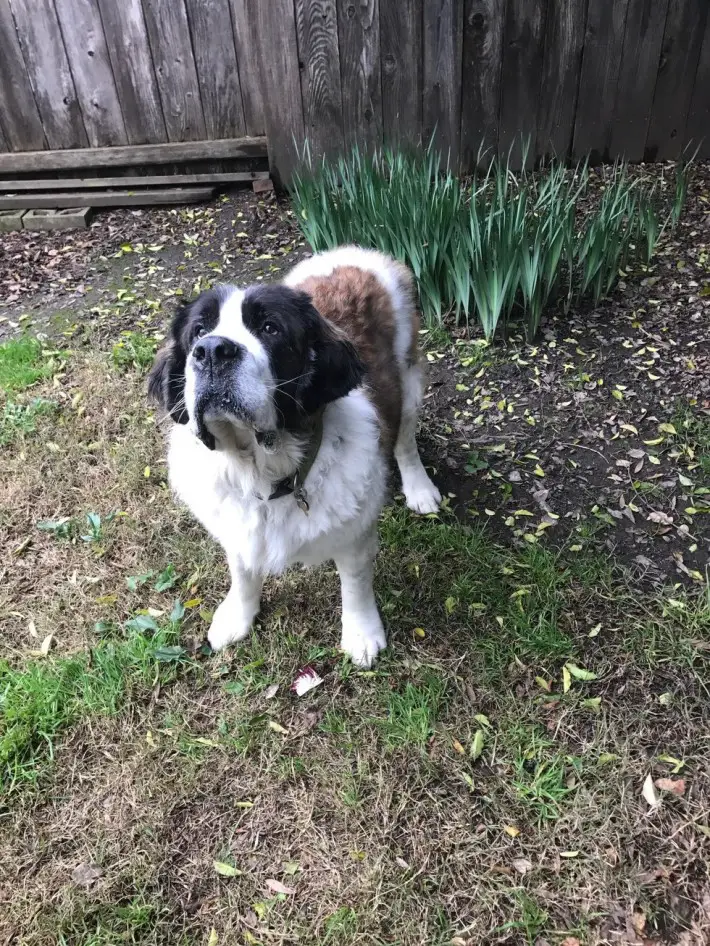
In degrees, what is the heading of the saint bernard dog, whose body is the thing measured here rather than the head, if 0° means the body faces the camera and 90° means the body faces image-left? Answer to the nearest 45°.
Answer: approximately 45°

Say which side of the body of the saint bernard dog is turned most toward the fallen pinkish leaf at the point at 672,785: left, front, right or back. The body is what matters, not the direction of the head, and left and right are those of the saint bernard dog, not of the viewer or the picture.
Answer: left

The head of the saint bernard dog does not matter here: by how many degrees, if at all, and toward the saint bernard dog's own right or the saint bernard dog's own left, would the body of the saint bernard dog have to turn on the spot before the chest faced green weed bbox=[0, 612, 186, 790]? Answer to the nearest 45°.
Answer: approximately 45° to the saint bernard dog's own right

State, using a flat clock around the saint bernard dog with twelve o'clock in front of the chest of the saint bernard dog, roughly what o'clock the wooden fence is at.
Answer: The wooden fence is roughly at 5 o'clock from the saint bernard dog.

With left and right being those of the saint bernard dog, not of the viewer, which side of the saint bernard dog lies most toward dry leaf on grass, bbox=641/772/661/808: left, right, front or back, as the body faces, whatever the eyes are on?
left

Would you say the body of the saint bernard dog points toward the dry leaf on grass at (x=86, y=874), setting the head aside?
yes

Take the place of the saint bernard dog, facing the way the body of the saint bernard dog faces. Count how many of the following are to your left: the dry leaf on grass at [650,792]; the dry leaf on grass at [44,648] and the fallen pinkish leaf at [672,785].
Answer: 2

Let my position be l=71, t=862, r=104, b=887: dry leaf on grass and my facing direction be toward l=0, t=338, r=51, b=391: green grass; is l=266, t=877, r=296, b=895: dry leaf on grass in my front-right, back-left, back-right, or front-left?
back-right
